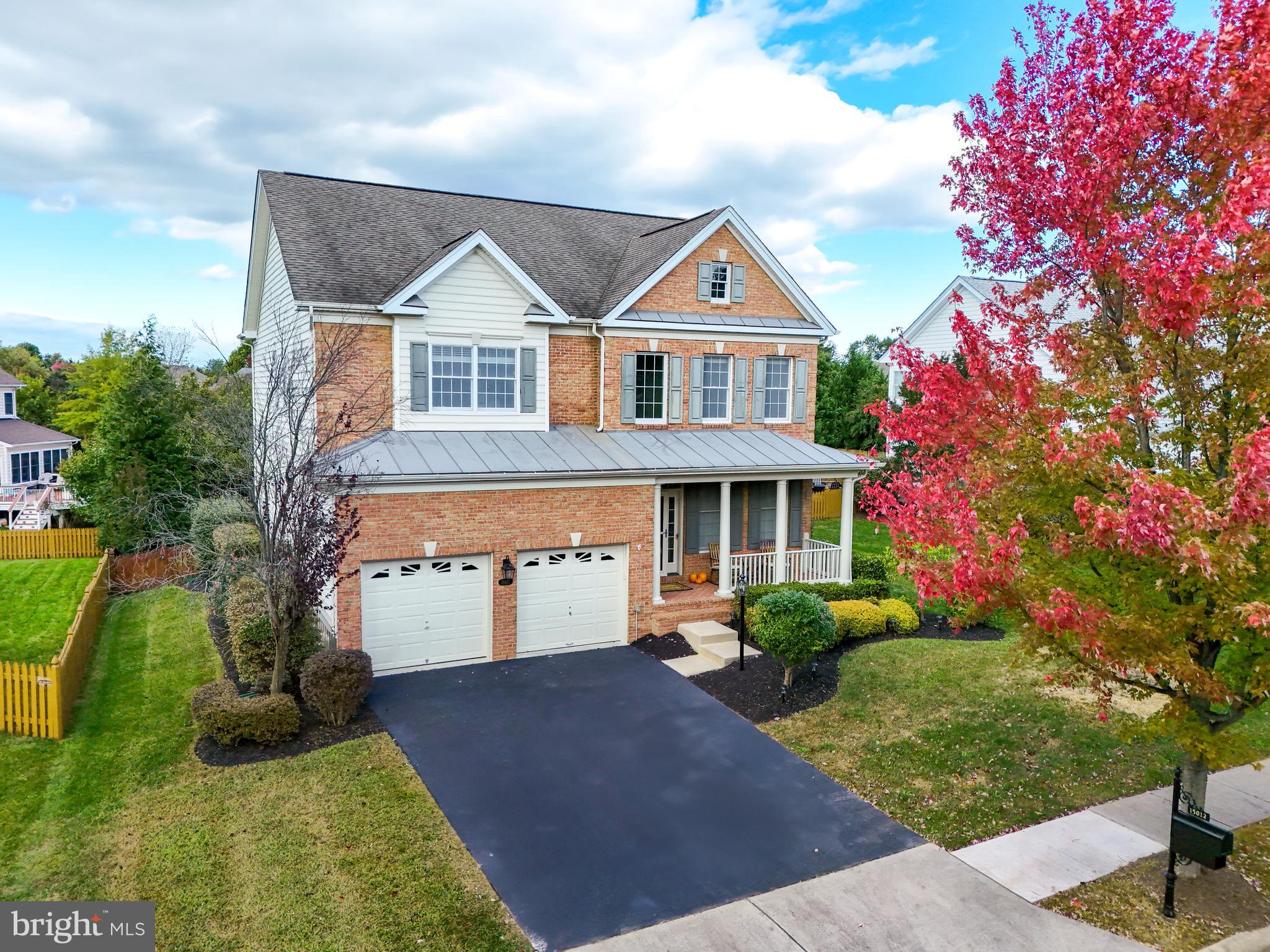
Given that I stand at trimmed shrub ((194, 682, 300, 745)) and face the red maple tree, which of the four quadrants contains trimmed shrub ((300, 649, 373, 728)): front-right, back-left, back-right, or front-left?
front-left

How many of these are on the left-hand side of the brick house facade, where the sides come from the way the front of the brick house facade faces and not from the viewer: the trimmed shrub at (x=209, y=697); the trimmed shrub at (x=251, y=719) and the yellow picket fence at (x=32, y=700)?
0

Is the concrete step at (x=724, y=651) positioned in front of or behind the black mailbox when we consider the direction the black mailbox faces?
behind

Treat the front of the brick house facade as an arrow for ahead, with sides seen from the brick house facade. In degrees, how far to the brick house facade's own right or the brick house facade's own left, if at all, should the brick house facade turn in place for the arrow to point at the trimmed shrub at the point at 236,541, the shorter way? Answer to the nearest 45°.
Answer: approximately 90° to the brick house facade's own right

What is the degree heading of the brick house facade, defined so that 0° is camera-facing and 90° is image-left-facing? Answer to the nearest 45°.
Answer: approximately 315°

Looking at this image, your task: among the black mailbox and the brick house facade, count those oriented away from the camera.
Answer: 0

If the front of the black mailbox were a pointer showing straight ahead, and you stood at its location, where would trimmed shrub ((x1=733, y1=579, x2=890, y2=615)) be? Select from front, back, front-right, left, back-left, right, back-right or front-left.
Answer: back

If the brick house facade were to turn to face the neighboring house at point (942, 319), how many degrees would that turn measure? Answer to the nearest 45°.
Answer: approximately 90° to its left

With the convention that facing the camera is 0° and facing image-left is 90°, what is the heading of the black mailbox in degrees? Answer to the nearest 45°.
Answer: approximately 315°

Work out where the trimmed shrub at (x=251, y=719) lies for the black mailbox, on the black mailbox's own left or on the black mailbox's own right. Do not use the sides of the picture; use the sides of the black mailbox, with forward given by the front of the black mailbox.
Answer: on the black mailbox's own right

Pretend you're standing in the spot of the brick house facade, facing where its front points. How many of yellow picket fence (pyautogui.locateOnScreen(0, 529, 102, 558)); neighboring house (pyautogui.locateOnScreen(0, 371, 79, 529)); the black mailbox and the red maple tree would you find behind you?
2

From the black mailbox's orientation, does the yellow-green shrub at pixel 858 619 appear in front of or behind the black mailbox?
behind

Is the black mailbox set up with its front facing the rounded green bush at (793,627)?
no

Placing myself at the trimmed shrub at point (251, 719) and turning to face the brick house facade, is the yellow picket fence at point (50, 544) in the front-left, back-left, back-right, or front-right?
front-left

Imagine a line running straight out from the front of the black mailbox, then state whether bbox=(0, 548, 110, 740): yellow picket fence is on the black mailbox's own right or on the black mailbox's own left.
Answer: on the black mailbox's own right

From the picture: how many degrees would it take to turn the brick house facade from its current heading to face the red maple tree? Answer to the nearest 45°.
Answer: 0° — it already faces it

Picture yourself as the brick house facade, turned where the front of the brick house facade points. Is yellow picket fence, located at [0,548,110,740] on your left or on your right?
on your right

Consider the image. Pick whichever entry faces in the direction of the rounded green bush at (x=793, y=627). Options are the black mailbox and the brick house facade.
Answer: the brick house facade

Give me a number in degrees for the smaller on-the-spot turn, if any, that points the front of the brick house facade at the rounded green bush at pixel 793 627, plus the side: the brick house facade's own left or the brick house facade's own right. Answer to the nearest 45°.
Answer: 0° — it already faces it

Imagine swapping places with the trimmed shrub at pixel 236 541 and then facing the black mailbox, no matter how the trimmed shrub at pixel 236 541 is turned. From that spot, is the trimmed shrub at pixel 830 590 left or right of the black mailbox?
left
